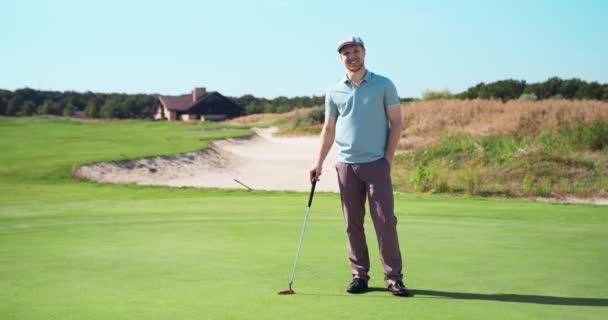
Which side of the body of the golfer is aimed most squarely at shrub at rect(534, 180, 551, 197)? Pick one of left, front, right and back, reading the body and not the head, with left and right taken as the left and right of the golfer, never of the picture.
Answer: back

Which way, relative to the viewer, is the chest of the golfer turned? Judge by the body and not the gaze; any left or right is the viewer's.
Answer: facing the viewer

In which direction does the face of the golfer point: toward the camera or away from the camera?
toward the camera

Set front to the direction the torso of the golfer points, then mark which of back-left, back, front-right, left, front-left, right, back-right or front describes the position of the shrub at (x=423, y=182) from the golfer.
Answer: back
